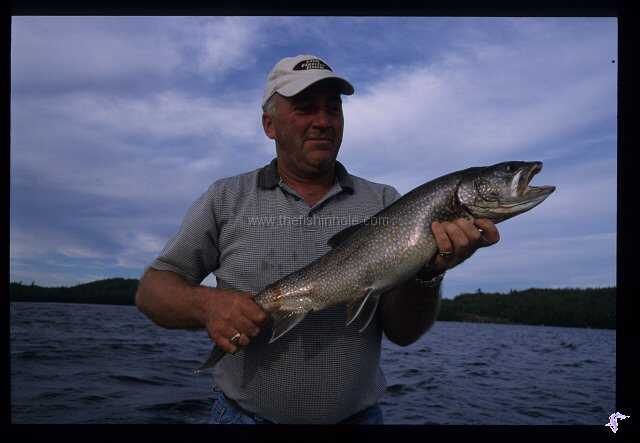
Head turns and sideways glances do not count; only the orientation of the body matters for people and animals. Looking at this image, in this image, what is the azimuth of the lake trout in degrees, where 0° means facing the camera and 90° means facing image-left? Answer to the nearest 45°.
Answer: approximately 270°

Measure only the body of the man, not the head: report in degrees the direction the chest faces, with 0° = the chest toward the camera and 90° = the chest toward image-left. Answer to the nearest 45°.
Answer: approximately 0°
